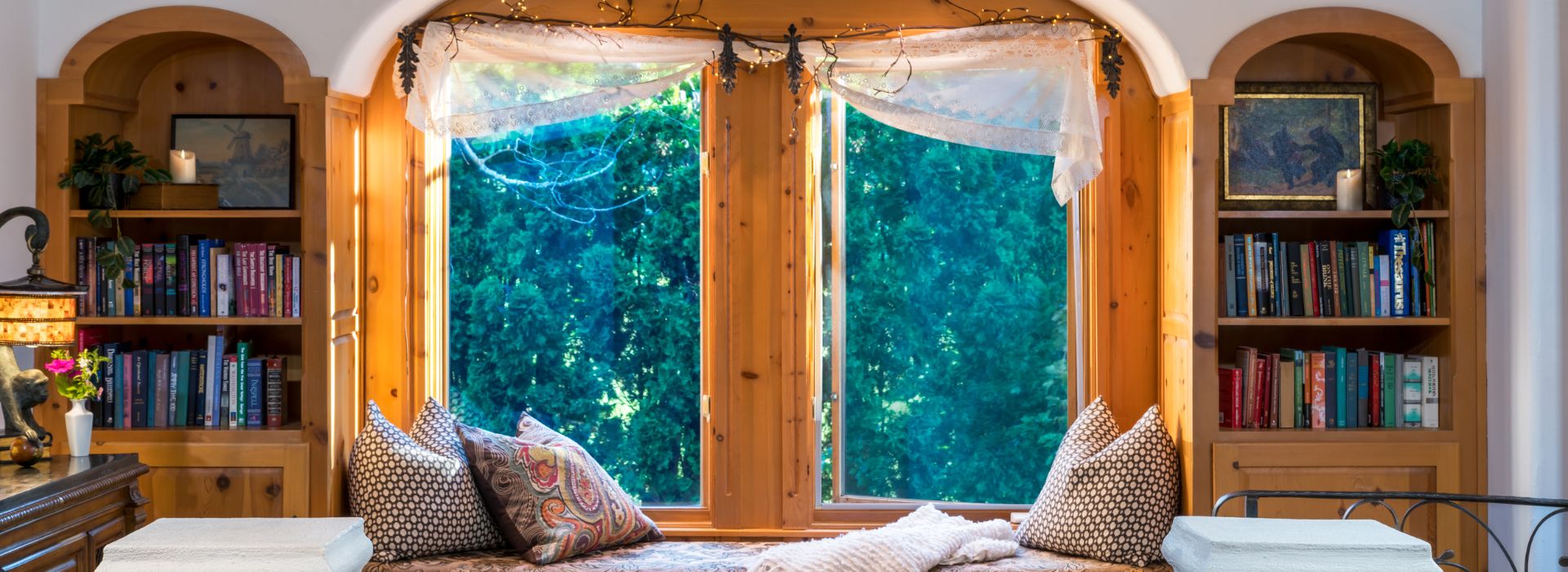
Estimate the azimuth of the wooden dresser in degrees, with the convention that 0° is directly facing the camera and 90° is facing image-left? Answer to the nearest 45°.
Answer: approximately 315°

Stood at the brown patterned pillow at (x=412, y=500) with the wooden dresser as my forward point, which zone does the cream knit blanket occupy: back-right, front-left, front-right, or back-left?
back-left
